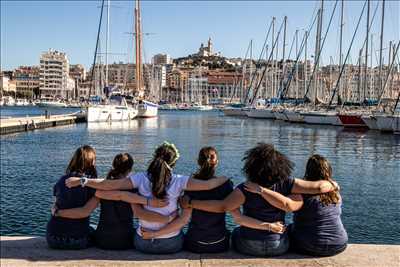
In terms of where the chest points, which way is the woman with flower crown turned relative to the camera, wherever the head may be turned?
away from the camera

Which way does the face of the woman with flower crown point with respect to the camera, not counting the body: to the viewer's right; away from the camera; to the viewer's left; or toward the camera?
away from the camera

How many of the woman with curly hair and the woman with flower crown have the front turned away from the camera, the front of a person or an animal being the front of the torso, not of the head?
2

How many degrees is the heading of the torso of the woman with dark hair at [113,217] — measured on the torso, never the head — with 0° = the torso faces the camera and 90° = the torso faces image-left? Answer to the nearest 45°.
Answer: approximately 180°

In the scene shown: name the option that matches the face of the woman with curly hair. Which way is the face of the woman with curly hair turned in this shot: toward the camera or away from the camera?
away from the camera

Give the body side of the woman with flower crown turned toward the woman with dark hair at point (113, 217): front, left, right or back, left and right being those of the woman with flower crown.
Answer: left

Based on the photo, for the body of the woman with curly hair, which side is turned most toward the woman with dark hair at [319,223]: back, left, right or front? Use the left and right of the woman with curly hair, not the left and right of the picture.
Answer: right

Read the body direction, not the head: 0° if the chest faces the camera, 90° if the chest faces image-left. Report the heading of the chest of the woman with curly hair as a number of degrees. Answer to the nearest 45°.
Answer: approximately 180°

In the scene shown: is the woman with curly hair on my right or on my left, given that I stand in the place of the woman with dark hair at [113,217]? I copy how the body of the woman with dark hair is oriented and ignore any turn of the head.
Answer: on my right

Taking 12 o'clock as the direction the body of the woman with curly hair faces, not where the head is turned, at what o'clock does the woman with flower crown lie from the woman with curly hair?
The woman with flower crown is roughly at 9 o'clock from the woman with curly hair.

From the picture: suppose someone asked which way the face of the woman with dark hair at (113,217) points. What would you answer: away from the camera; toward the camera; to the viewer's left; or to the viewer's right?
away from the camera

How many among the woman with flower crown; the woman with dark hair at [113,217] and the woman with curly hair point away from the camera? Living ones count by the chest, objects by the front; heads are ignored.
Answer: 3

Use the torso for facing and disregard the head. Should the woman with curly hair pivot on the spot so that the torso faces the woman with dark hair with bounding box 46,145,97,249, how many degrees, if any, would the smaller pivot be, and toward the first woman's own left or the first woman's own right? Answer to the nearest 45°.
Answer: approximately 90° to the first woman's own left

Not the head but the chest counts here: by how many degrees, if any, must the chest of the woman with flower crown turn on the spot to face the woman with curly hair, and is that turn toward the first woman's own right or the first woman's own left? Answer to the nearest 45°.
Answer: approximately 90° to the first woman's own right

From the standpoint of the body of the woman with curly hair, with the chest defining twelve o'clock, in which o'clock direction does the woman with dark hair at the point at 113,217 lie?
The woman with dark hair is roughly at 9 o'clock from the woman with curly hair.

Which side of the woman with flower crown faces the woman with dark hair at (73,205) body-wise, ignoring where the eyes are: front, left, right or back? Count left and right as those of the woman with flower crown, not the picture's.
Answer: left
